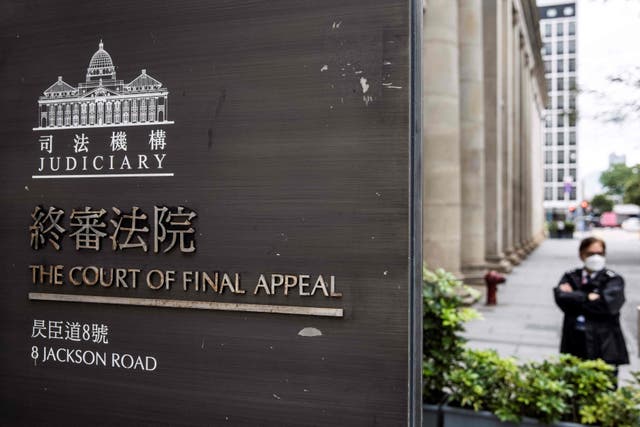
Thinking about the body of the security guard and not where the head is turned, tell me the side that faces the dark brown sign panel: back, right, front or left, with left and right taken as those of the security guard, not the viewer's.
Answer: front

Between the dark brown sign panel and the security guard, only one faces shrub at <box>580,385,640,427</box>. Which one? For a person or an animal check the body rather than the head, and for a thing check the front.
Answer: the security guard

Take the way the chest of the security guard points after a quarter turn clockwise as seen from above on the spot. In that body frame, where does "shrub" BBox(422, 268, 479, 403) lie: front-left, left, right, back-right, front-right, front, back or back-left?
front-left

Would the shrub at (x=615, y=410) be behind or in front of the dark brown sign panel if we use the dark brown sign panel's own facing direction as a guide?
behind

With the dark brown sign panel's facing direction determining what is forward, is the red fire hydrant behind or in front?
behind

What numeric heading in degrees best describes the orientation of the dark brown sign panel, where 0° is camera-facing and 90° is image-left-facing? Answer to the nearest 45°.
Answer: approximately 45°

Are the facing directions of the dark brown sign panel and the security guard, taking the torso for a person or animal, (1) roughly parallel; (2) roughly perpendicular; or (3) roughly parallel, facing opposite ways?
roughly parallel

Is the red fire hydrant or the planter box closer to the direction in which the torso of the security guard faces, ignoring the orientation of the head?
the planter box

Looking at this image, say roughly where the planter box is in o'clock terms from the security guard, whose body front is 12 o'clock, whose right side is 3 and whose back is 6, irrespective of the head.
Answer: The planter box is roughly at 1 o'clock from the security guard.

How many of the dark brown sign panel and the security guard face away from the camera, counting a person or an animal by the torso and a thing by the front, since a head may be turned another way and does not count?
0

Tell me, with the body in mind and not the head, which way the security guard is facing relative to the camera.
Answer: toward the camera

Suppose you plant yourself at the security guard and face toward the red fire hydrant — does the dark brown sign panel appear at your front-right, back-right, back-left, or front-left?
back-left

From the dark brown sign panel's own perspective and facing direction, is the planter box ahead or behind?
behind

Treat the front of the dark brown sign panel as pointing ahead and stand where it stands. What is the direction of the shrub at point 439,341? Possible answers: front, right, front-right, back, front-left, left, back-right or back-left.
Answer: back

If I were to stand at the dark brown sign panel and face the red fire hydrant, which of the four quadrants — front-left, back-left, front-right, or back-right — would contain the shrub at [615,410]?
front-right
